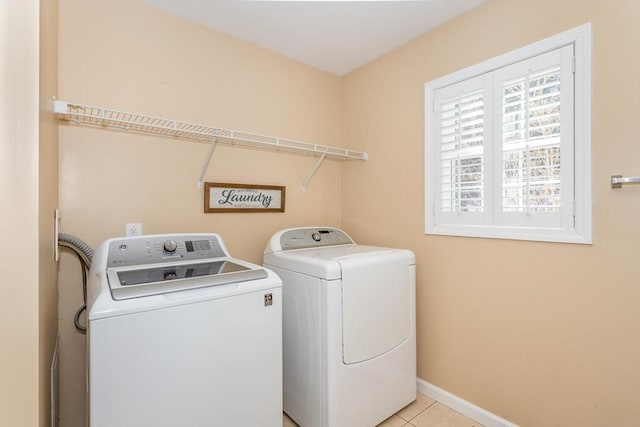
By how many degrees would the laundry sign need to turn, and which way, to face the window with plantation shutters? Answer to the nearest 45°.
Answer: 0° — it already faces it

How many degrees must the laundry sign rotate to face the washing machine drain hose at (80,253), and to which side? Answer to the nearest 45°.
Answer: approximately 90° to its right

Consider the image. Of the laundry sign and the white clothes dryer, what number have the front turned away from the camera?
0

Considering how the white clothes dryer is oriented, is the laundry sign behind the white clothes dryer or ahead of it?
behind

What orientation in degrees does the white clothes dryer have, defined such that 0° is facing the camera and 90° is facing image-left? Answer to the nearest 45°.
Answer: approximately 315°

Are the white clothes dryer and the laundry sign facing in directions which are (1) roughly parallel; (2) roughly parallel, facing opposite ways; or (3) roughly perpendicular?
roughly parallel

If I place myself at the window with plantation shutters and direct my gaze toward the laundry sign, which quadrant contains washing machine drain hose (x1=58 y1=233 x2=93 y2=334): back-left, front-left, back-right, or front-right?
front-left

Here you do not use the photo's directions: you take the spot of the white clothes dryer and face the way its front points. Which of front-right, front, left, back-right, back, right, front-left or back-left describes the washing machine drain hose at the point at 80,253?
back-right

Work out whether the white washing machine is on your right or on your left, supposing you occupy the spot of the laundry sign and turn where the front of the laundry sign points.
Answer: on your right

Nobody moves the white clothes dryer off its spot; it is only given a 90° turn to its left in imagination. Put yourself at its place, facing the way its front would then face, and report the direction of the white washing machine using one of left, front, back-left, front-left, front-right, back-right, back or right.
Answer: back

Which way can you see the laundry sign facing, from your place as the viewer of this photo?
facing the viewer and to the right of the viewer

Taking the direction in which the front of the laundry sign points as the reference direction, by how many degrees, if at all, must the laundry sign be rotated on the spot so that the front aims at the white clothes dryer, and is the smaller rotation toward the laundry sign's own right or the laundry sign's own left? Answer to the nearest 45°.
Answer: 0° — it already faces it
